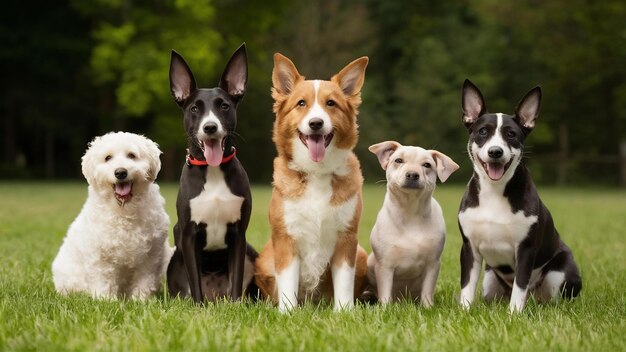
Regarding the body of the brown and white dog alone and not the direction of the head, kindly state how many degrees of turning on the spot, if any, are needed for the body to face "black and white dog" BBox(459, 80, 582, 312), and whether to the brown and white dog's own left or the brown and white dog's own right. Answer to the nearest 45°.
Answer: approximately 90° to the brown and white dog's own left

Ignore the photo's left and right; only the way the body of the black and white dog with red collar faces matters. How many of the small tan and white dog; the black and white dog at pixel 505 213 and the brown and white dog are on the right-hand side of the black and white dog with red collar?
0

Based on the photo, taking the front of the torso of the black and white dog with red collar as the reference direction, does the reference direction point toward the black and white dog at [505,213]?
no

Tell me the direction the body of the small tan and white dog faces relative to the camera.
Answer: toward the camera

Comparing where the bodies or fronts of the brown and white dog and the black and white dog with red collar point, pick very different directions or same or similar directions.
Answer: same or similar directions

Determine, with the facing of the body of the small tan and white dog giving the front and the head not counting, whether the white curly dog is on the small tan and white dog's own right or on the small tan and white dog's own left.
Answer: on the small tan and white dog's own right

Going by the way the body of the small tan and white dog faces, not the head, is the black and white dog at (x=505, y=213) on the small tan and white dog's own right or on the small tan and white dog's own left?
on the small tan and white dog's own left

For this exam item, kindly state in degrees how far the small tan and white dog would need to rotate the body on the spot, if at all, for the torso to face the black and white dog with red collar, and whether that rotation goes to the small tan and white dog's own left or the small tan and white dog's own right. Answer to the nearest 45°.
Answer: approximately 90° to the small tan and white dog's own right

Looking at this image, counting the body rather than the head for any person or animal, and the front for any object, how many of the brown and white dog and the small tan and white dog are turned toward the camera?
2

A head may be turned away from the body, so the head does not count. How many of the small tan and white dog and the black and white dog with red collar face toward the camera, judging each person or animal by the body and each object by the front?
2

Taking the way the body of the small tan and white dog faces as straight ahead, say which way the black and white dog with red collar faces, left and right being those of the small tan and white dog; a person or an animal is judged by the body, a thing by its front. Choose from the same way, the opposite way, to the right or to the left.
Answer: the same way

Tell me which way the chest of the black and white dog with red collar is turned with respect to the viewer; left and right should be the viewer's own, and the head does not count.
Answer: facing the viewer

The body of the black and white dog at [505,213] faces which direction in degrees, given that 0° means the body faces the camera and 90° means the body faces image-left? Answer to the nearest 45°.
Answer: approximately 45°
